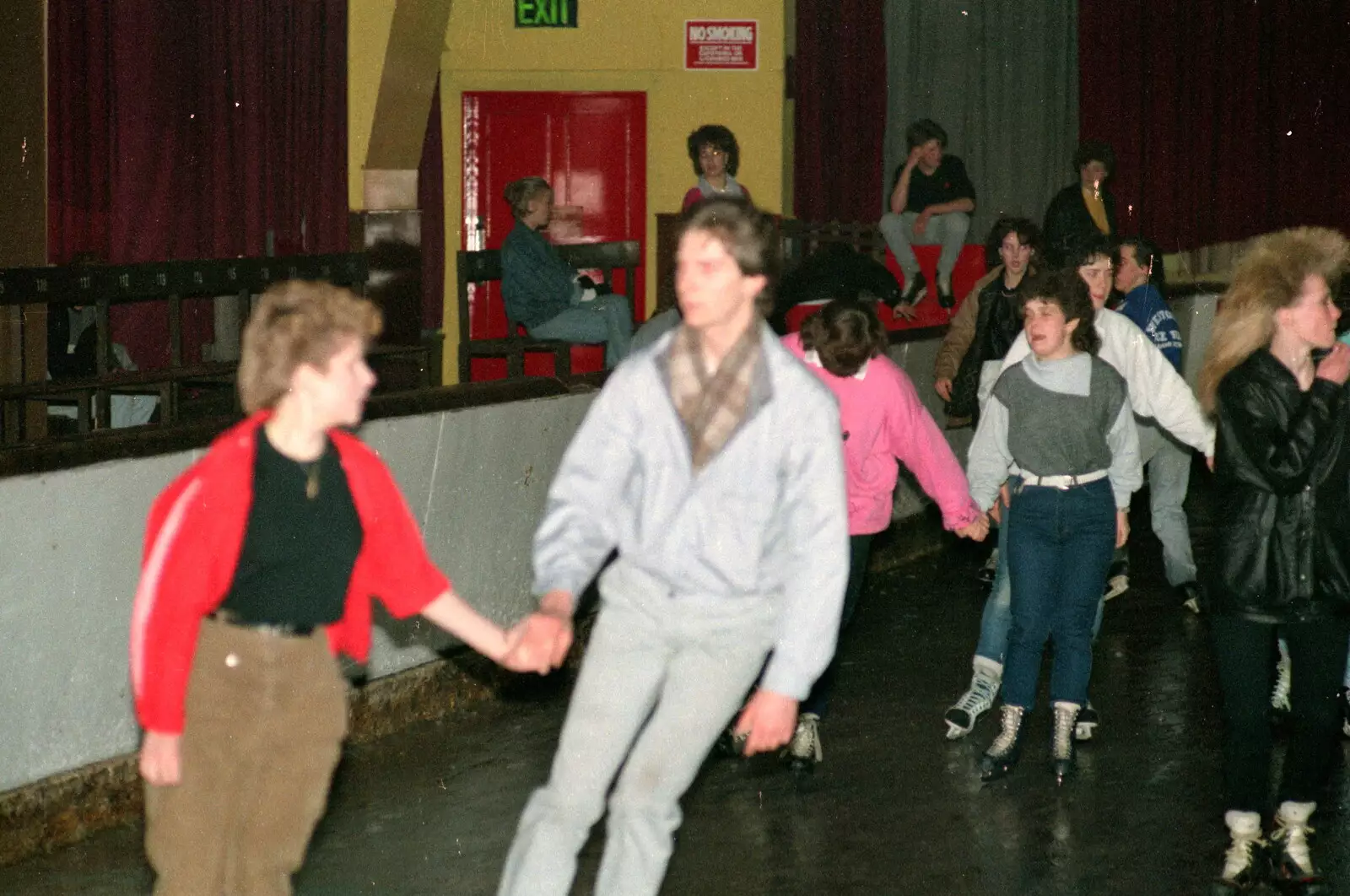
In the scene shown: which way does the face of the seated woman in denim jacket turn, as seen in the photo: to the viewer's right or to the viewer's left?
to the viewer's right

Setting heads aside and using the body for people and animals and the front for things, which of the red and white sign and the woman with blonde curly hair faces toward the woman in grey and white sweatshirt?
the red and white sign

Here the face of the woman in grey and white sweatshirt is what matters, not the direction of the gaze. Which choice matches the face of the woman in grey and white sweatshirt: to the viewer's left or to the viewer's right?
to the viewer's left

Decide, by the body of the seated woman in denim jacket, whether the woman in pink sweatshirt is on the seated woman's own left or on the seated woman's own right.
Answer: on the seated woman's own right

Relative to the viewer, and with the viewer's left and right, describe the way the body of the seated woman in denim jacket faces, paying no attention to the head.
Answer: facing to the right of the viewer

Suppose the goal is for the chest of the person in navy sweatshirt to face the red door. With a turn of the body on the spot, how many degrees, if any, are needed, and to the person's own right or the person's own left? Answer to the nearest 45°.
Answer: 0° — they already face it

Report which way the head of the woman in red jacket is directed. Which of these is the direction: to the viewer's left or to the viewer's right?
to the viewer's right

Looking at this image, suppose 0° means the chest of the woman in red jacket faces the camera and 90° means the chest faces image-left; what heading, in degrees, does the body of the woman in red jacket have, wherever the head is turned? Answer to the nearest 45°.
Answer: approximately 315°
